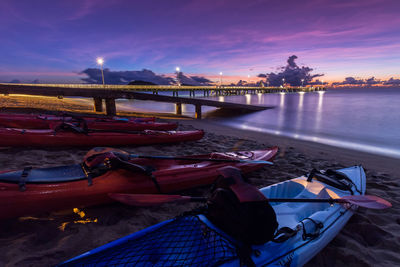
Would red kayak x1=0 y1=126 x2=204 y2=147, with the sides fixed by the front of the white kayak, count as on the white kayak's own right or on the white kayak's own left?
on the white kayak's own left

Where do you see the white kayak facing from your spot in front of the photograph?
facing away from the viewer and to the right of the viewer

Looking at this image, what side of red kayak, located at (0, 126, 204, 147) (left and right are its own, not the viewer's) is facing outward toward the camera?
right

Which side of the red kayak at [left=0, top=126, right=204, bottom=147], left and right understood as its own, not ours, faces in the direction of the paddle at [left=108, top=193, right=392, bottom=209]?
right

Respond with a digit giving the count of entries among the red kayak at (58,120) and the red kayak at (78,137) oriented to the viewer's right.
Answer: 2

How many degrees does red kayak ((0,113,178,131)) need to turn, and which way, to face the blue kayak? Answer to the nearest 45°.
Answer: approximately 90° to its right
